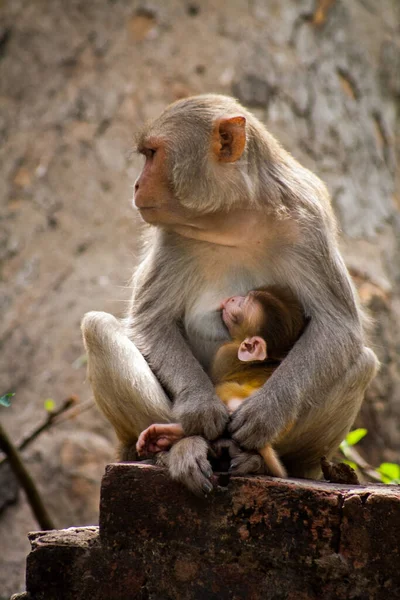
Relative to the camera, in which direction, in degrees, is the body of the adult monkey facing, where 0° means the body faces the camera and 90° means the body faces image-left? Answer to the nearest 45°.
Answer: approximately 45°
